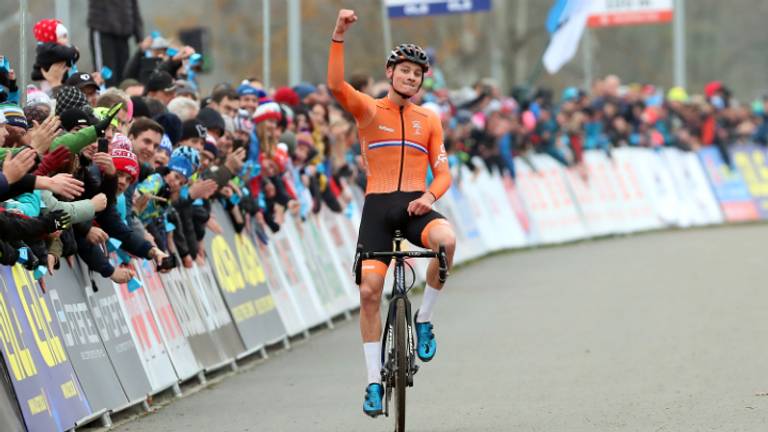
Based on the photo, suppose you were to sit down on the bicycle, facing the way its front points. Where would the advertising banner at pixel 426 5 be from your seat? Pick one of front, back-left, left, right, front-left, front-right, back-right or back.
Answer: back

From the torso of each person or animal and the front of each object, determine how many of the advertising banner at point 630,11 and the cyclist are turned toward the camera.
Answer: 2

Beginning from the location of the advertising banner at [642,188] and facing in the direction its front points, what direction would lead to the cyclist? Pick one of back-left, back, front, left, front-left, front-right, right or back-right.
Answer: front-right

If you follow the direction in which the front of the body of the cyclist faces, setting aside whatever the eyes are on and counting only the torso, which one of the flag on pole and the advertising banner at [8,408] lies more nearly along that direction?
the advertising banner

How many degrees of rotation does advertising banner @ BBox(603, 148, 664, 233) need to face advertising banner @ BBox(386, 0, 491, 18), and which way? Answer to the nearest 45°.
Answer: approximately 90° to its right

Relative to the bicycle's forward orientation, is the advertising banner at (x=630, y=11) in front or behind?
behind
